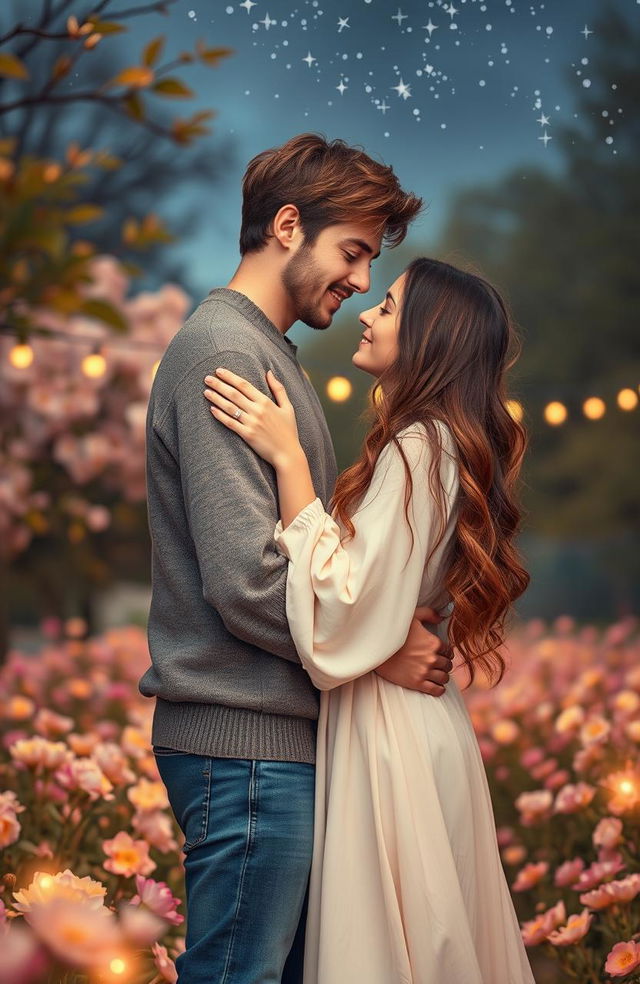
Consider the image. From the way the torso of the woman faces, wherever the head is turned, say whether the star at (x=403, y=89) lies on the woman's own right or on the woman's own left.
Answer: on the woman's own right

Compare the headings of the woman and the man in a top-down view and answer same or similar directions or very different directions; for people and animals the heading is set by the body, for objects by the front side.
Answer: very different directions

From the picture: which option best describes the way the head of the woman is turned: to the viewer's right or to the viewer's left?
to the viewer's left

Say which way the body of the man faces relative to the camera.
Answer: to the viewer's right

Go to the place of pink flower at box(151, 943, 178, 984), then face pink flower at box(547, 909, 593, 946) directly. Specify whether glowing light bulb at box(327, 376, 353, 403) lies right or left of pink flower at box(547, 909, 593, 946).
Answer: left

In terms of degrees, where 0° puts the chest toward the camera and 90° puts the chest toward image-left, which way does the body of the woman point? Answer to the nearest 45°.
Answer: approximately 90°
